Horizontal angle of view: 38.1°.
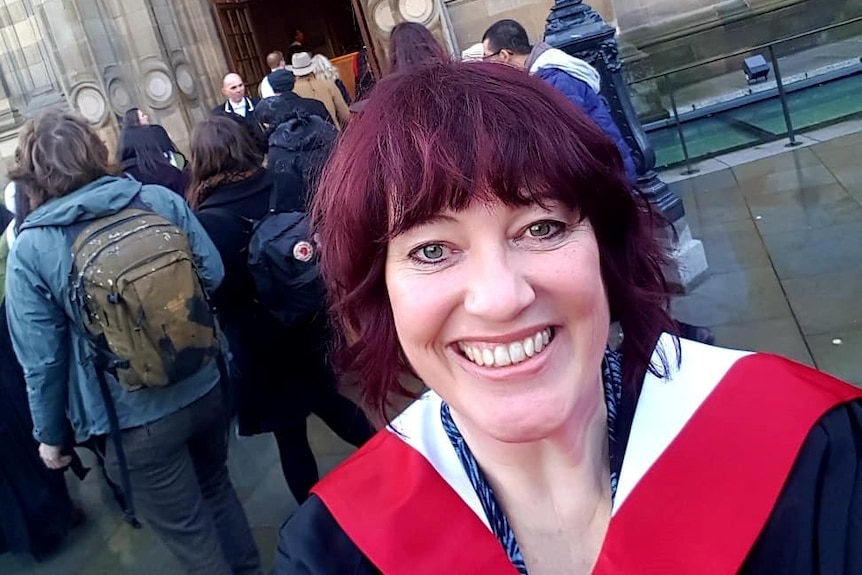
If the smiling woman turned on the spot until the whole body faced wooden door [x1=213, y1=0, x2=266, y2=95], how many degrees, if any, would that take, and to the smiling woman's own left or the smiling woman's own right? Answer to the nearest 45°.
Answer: approximately 180°

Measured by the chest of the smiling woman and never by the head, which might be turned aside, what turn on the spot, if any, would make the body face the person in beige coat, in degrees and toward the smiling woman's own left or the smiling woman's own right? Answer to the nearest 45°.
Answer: approximately 180°

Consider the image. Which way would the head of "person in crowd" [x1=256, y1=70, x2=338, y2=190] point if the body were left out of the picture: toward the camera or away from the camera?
away from the camera

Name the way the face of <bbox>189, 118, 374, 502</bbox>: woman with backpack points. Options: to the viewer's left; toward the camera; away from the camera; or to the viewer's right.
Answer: away from the camera

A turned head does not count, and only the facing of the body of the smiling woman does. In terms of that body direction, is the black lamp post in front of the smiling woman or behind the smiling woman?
behind

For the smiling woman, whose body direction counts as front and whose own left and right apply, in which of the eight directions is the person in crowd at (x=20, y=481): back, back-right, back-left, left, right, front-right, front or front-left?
back-right

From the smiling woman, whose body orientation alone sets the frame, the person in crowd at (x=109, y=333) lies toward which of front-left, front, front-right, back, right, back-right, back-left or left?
back-right

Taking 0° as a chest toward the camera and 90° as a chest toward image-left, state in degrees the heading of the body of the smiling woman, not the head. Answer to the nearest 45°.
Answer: approximately 0°
